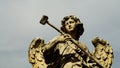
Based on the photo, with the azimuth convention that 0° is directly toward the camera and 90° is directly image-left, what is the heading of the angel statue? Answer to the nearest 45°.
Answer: approximately 0°
